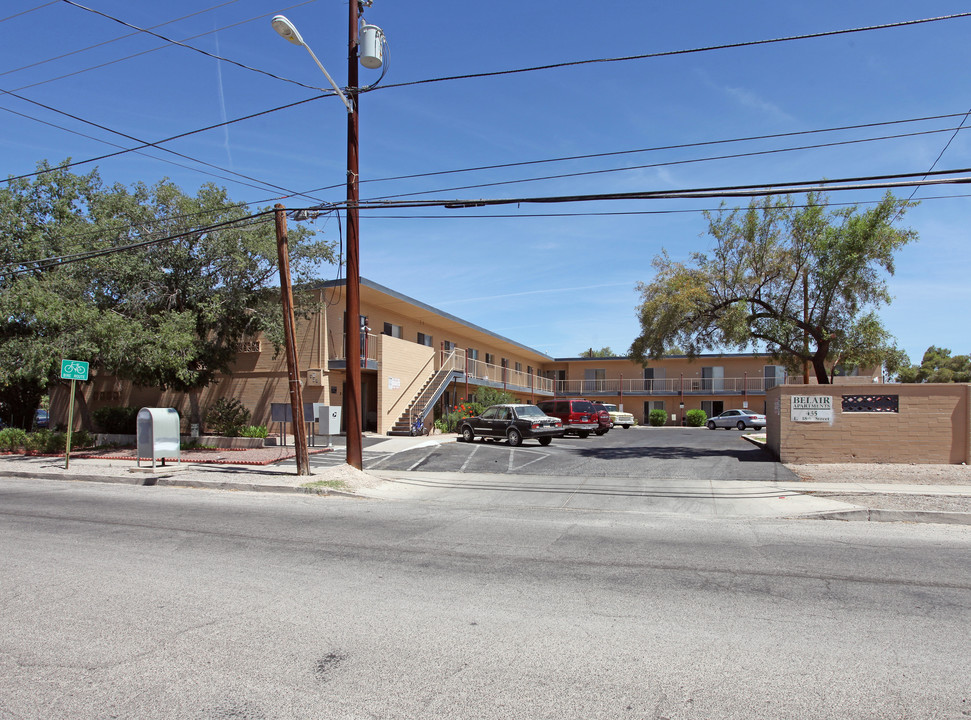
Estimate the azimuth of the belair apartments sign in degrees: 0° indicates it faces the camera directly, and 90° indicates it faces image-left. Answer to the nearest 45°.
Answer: approximately 0°

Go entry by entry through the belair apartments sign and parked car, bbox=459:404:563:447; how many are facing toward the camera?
1
